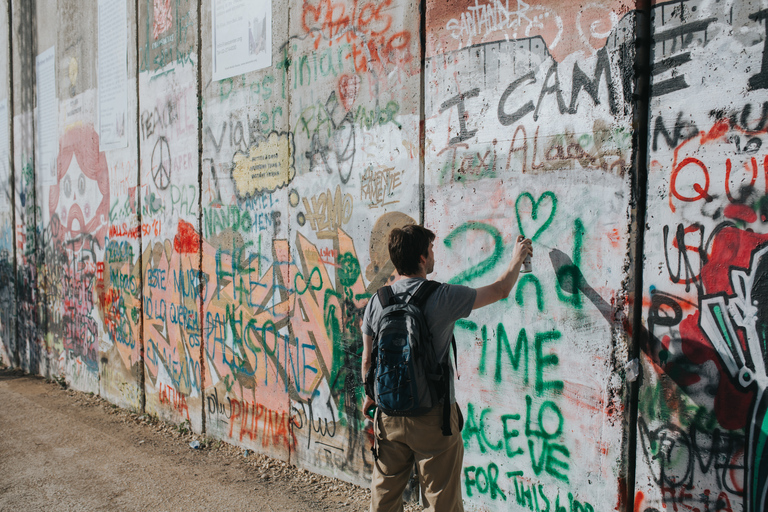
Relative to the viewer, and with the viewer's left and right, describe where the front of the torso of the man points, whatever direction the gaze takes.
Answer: facing away from the viewer and to the right of the viewer

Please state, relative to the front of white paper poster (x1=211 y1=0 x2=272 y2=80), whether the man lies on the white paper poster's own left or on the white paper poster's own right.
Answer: on the white paper poster's own left

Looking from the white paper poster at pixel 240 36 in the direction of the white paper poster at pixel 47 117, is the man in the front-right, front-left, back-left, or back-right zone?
back-left

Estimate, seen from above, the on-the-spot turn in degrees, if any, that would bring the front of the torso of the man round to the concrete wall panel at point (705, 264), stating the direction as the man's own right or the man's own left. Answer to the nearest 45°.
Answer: approximately 45° to the man's own right

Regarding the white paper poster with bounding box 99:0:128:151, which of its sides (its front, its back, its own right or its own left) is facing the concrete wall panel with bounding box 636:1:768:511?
left

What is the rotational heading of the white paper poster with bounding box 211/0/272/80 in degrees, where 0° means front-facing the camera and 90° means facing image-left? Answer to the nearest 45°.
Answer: approximately 45°

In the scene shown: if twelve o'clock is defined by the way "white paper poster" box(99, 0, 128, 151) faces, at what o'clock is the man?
The man is roughly at 10 o'clock from the white paper poster.

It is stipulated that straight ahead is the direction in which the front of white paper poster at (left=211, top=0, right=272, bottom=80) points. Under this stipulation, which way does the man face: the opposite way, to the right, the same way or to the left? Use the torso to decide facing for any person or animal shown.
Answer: the opposite way

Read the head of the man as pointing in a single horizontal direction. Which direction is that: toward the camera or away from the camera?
away from the camera

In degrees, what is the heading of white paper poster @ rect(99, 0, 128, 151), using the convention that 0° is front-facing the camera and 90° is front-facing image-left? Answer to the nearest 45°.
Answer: approximately 45°
